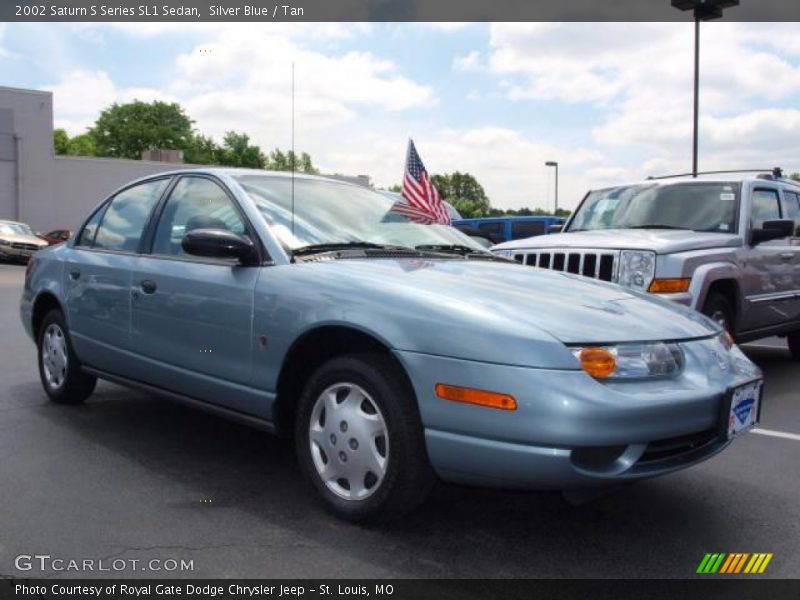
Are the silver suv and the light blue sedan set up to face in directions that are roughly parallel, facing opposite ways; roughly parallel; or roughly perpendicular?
roughly perpendicular

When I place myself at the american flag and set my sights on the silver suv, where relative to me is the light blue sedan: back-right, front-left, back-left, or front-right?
front-right

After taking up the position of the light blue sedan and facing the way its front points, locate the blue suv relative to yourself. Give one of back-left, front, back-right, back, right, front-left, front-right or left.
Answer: back-left

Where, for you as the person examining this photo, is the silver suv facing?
facing the viewer and to the left of the viewer

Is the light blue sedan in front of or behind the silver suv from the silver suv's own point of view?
in front

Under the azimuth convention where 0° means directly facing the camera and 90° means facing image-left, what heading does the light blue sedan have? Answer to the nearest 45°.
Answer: approximately 315°

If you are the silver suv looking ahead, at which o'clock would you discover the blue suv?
The blue suv is roughly at 4 o'clock from the silver suv.

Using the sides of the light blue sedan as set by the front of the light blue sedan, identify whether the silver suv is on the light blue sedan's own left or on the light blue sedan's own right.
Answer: on the light blue sedan's own left

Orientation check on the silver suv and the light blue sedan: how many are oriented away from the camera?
0

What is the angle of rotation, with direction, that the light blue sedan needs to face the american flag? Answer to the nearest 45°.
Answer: approximately 135° to its left
